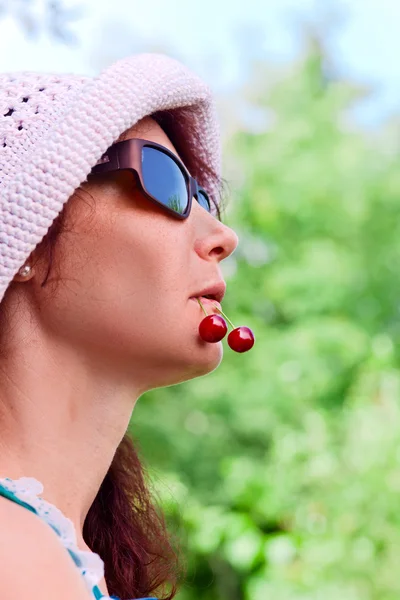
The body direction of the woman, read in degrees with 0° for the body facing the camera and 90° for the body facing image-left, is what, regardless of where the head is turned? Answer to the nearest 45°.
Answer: approximately 270°

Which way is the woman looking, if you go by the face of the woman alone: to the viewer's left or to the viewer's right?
to the viewer's right
